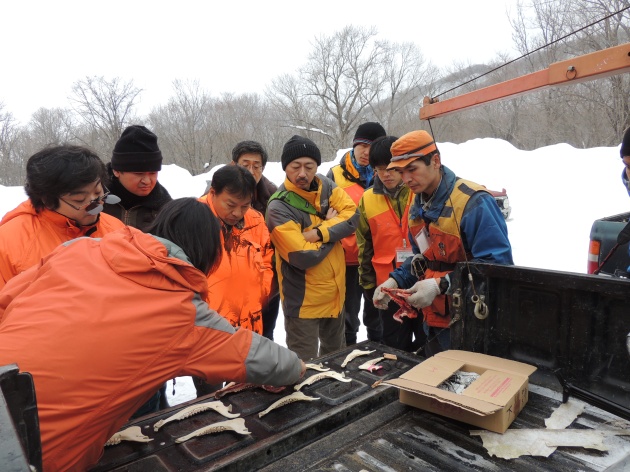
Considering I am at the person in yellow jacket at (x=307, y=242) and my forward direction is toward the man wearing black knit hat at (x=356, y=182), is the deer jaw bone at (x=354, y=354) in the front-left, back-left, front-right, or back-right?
back-right

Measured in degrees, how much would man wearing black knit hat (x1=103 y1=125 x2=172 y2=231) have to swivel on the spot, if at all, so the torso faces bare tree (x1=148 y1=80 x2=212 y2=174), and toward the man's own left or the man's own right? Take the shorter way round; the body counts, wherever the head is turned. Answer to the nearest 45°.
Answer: approximately 135° to the man's own left

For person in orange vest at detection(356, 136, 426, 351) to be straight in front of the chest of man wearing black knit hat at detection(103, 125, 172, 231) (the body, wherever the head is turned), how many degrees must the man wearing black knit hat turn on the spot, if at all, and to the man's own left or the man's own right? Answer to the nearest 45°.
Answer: approximately 45° to the man's own left

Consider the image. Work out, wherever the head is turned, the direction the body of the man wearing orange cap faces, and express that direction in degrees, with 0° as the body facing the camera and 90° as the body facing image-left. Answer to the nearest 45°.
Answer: approximately 45°

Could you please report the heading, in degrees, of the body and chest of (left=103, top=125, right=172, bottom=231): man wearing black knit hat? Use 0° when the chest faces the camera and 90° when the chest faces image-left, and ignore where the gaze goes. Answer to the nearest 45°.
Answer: approximately 315°

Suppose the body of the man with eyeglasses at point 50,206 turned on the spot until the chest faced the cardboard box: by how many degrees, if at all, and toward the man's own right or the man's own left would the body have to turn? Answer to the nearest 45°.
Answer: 0° — they already face it
